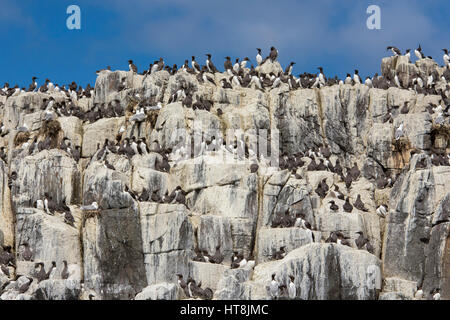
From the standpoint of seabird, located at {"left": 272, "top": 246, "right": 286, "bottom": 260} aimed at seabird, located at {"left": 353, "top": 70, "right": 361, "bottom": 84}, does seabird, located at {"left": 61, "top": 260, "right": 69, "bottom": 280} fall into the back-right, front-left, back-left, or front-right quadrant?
back-left

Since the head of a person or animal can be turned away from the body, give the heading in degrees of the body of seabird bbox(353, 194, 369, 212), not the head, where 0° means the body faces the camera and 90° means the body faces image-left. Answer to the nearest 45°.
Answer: approximately 90°

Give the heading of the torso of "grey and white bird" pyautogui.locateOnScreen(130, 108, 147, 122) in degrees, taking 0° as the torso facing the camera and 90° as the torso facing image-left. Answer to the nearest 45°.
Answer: approximately 270°

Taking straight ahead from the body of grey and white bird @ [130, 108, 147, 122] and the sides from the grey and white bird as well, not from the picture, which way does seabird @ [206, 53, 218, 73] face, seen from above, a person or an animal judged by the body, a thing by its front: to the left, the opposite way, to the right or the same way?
the opposite way
